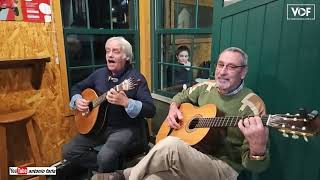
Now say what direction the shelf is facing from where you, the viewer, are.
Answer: facing the viewer and to the right of the viewer

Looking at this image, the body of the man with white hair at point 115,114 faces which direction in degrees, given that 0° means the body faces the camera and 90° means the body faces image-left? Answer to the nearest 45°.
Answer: approximately 45°

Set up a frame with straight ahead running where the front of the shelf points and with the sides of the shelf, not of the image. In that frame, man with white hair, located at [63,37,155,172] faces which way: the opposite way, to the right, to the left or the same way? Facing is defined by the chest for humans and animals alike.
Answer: to the right

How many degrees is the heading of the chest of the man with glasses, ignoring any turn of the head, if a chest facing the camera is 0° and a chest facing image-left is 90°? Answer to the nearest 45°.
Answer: approximately 45°

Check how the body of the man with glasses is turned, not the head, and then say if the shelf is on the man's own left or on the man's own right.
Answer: on the man's own right

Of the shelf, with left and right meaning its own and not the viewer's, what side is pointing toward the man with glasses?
front

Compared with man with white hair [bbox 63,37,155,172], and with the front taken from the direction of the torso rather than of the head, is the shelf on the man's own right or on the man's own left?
on the man's own right

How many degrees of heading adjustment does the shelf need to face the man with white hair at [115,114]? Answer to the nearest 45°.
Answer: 0° — it already faces them

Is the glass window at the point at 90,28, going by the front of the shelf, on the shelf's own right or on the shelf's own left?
on the shelf's own left

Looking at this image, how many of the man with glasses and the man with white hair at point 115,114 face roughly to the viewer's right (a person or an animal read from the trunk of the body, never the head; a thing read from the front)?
0

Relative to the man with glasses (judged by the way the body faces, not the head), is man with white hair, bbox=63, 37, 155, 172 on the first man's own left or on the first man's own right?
on the first man's own right

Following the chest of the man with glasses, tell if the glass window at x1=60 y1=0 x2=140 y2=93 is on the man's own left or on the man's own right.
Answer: on the man's own right
